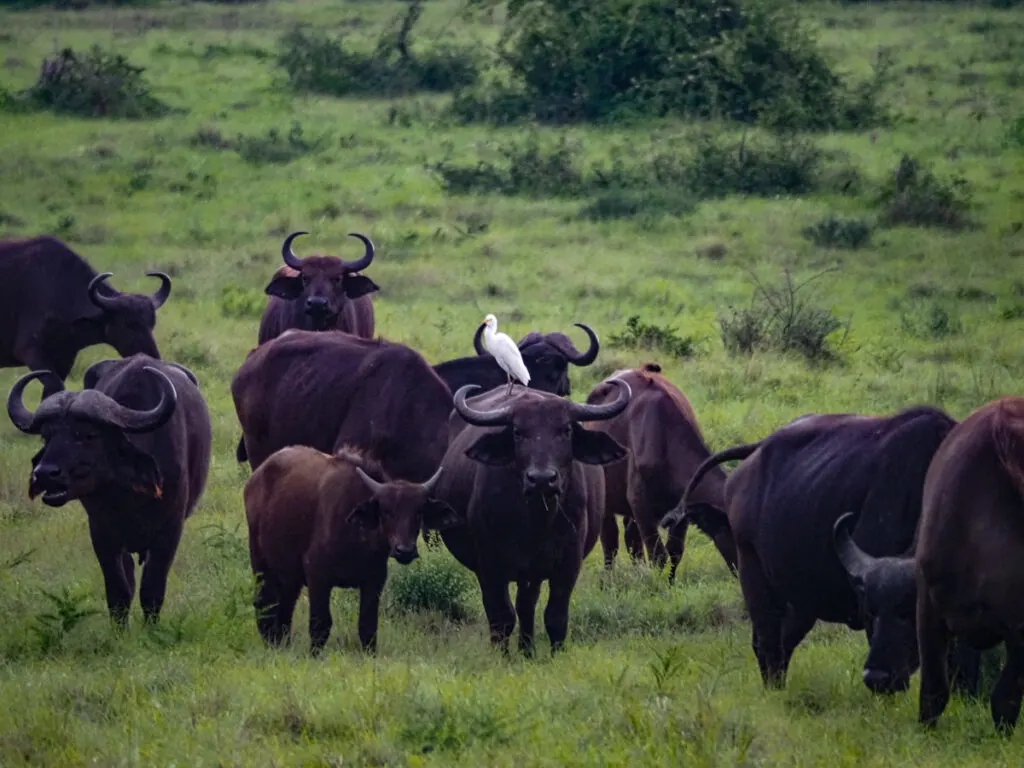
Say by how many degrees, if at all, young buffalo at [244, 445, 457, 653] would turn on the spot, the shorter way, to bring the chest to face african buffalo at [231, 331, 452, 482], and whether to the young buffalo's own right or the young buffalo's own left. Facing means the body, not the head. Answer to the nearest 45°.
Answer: approximately 135° to the young buffalo's own left

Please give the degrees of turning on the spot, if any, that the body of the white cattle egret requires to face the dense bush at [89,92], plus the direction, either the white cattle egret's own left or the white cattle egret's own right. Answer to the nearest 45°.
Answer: approximately 90° to the white cattle egret's own right

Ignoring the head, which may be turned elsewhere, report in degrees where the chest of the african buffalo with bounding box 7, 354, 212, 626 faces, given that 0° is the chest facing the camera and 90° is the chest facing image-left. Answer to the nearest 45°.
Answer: approximately 45°

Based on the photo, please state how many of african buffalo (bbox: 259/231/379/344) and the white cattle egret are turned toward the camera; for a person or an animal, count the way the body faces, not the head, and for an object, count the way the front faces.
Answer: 1

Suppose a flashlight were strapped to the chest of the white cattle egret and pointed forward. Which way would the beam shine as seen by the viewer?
to the viewer's left

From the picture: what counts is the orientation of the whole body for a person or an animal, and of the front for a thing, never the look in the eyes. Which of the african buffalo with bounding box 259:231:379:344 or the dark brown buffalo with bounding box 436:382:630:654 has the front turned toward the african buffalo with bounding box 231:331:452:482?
the african buffalo with bounding box 259:231:379:344

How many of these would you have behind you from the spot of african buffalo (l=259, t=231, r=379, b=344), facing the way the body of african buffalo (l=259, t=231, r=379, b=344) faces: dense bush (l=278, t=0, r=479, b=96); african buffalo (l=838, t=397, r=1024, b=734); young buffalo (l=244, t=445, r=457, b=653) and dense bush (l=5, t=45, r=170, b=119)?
2

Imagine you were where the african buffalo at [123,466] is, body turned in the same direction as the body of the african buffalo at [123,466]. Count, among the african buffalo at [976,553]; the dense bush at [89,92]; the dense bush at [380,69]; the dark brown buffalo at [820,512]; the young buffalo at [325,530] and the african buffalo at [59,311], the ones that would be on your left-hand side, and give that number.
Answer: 3

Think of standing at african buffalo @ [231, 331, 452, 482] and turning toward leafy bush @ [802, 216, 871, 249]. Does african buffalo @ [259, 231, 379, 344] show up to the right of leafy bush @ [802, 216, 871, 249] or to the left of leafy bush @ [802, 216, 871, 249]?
left

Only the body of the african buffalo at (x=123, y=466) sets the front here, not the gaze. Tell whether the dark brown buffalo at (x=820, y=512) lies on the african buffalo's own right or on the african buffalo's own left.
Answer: on the african buffalo's own left

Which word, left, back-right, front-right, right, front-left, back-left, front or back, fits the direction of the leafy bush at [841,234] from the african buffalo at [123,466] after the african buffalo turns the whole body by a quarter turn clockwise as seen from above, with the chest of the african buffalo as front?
right

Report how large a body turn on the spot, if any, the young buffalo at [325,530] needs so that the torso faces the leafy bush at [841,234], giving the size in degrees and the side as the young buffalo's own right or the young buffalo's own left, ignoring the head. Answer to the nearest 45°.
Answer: approximately 90° to the young buffalo's own left

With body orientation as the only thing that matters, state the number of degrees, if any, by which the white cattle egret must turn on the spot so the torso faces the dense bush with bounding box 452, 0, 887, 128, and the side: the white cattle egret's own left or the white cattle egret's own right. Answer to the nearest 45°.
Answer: approximately 90° to the white cattle egret's own right

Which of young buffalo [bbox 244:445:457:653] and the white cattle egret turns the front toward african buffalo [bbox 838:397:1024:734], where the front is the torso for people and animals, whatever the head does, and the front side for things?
the young buffalo
